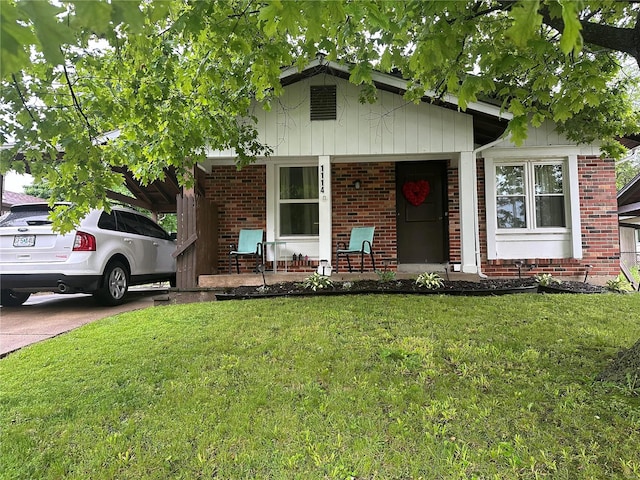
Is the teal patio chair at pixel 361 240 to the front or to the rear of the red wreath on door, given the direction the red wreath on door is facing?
to the front

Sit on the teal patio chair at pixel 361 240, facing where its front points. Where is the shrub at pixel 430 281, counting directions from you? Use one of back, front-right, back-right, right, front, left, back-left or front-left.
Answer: left

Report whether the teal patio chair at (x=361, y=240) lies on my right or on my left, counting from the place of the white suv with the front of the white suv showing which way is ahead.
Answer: on my right

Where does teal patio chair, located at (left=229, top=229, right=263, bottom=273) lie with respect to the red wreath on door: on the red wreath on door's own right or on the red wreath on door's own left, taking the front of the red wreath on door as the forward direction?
on the red wreath on door's own right

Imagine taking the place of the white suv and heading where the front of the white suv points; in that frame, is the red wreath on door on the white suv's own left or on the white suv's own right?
on the white suv's own right

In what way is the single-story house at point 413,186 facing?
toward the camera

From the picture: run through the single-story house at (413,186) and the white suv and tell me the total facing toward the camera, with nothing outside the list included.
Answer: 1

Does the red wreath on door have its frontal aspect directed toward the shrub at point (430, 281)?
yes

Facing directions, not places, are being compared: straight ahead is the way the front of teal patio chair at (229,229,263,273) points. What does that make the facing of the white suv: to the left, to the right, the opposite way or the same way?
the opposite way

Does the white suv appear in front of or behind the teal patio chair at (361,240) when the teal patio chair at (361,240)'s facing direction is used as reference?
in front

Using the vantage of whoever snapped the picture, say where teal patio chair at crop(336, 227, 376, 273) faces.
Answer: facing the viewer and to the left of the viewer

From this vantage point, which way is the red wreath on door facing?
toward the camera

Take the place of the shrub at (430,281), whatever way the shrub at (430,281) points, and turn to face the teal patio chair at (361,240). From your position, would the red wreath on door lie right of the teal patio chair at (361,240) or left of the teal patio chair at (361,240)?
right
